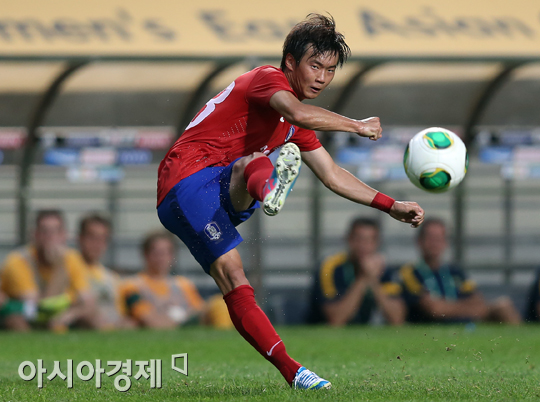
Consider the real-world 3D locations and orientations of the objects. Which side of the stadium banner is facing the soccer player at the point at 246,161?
front

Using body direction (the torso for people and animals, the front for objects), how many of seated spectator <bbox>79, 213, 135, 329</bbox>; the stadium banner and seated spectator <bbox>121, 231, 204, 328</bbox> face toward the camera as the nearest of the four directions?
3

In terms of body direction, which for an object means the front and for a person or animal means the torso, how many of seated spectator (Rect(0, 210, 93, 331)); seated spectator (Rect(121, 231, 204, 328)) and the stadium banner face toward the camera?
3

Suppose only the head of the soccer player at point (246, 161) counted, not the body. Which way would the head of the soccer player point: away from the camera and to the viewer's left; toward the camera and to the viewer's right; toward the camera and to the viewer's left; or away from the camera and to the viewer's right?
toward the camera and to the viewer's right

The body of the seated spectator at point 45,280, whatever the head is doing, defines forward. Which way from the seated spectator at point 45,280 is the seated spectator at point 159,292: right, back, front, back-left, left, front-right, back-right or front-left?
left

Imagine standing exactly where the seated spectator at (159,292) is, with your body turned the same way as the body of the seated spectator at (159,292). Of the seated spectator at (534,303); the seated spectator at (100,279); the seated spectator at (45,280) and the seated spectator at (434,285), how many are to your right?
2
